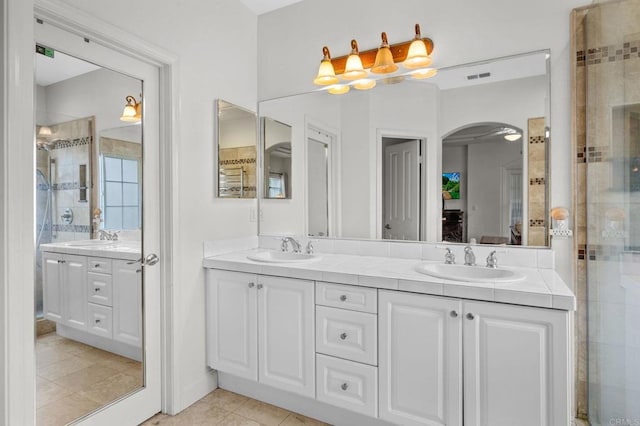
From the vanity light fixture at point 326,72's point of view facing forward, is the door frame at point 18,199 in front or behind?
in front

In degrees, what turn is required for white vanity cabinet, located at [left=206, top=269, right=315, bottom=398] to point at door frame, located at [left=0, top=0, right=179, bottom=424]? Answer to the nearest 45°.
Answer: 0° — it already faces it

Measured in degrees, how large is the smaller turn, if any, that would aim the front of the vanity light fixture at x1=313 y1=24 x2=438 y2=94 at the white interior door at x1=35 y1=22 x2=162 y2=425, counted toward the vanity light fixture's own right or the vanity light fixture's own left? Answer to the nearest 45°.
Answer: approximately 45° to the vanity light fixture's own right

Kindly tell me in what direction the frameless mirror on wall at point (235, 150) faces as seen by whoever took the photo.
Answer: facing the viewer and to the right of the viewer

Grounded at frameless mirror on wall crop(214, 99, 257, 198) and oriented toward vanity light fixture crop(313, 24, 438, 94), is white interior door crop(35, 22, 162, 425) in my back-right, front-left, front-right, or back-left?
back-right

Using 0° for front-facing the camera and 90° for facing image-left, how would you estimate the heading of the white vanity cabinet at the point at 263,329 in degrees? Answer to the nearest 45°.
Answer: approximately 45°

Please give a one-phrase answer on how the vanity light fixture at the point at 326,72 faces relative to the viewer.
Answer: facing the viewer and to the left of the viewer

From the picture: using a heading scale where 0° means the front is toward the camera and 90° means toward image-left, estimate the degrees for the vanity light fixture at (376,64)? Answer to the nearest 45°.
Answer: approximately 45°

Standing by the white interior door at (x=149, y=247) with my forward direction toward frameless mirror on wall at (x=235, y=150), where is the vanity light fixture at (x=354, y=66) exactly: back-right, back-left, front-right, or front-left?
front-right

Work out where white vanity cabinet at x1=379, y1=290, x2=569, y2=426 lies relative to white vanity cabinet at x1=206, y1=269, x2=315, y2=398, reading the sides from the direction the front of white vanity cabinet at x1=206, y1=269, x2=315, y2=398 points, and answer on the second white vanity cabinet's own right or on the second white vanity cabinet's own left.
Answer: on the second white vanity cabinet's own left

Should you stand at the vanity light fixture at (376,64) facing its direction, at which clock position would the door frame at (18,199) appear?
The door frame is roughly at 12 o'clock from the vanity light fixture.

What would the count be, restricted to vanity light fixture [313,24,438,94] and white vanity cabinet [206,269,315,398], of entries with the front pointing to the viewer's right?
0
